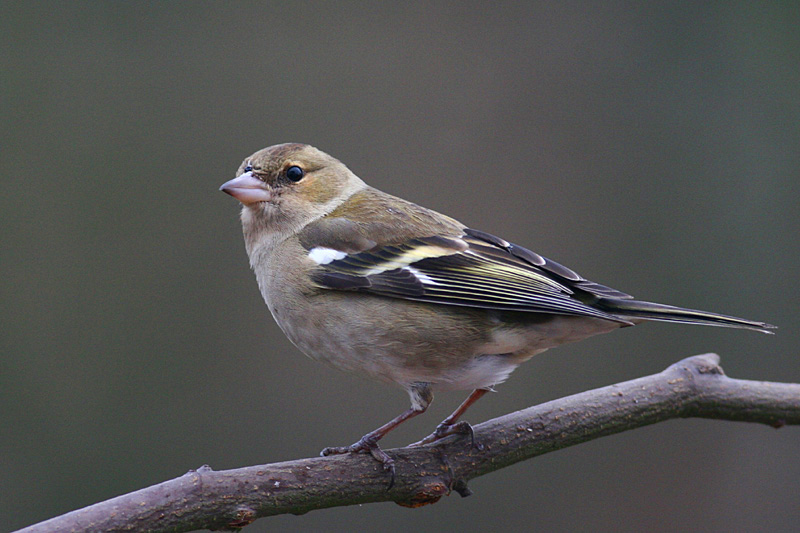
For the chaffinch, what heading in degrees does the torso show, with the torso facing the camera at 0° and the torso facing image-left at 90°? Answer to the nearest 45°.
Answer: approximately 90°
